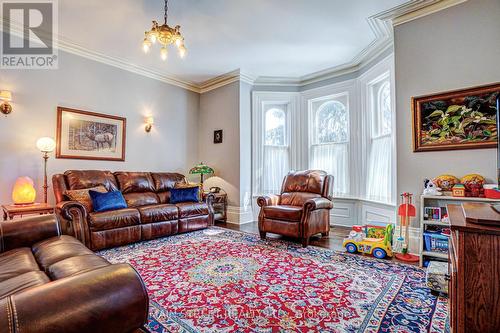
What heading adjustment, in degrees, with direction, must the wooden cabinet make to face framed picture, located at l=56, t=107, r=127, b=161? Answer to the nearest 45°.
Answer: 0° — it already faces it

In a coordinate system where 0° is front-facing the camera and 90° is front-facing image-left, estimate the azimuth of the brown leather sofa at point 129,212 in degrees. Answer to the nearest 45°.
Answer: approximately 315°

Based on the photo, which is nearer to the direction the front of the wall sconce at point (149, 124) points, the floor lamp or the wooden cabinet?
the wooden cabinet

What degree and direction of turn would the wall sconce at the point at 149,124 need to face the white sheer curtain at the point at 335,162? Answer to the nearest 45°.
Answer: approximately 45° to its left

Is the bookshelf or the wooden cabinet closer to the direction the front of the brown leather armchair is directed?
the wooden cabinet

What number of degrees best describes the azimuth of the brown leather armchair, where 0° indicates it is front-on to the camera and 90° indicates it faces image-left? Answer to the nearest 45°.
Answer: approximately 45°

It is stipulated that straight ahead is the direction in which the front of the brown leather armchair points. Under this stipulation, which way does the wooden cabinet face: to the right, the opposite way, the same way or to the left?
to the right

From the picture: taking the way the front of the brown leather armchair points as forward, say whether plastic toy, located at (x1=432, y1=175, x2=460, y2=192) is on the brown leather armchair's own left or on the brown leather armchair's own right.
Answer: on the brown leather armchair's own left

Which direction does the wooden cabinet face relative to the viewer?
to the viewer's left
